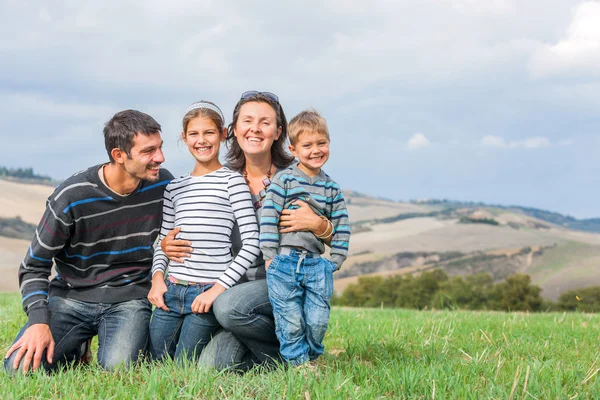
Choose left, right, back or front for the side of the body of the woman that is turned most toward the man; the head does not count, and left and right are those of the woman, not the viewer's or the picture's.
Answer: right

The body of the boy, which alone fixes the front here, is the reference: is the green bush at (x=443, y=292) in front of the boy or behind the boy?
behind

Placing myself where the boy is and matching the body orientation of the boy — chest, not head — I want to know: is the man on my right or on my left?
on my right

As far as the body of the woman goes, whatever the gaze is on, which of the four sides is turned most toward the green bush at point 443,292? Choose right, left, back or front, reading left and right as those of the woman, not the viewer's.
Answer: back

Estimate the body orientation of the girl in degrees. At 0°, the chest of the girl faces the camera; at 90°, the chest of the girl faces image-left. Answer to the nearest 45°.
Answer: approximately 0°

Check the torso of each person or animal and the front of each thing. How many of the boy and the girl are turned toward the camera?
2
